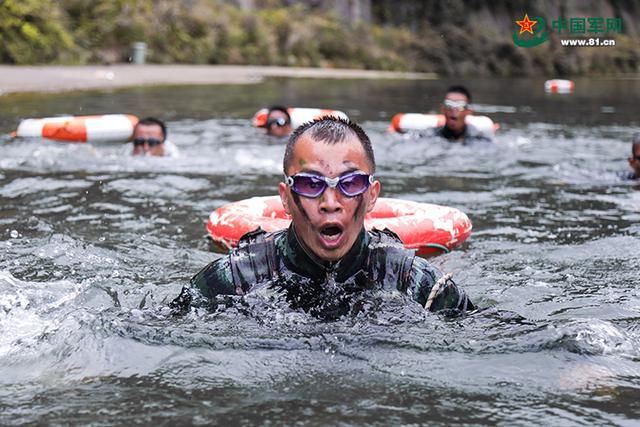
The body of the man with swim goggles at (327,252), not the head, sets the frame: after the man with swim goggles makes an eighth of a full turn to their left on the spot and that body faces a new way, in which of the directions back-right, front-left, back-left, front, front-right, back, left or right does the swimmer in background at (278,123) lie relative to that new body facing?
back-left

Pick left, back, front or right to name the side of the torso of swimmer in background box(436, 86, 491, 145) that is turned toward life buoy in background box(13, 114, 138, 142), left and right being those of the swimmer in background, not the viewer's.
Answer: right

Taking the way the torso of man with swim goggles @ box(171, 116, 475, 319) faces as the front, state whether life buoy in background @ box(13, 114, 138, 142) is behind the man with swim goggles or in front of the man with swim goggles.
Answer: behind

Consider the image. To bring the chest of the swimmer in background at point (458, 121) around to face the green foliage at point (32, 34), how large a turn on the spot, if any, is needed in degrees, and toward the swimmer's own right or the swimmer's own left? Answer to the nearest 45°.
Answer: approximately 135° to the swimmer's own right

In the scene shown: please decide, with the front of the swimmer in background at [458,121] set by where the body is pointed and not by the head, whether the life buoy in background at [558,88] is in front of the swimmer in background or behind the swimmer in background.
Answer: behind
